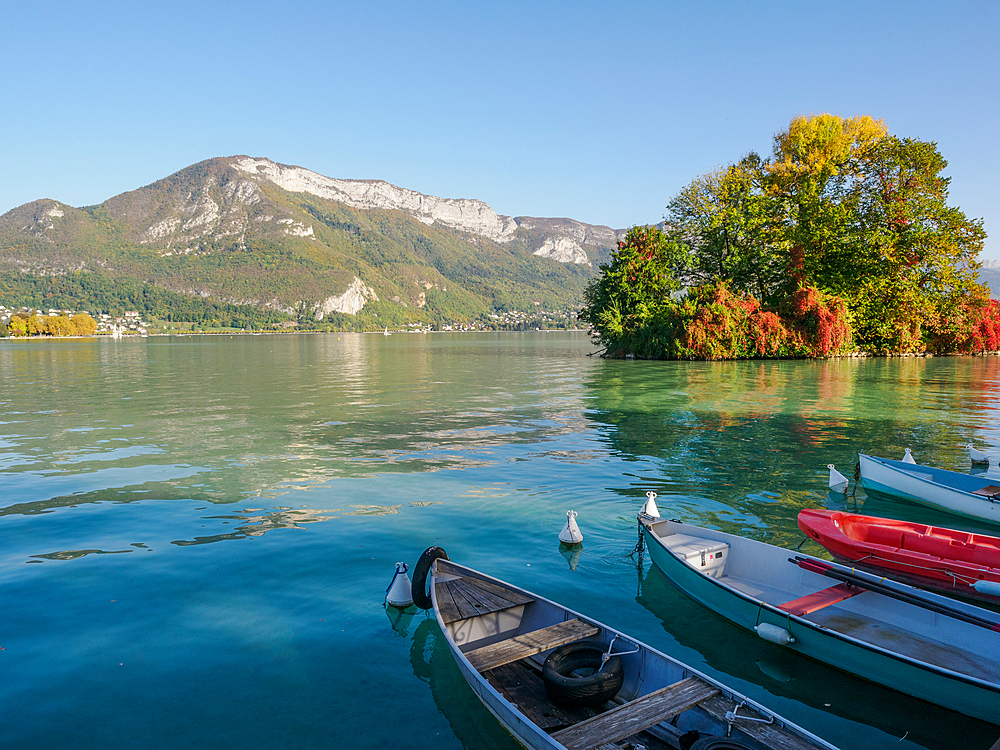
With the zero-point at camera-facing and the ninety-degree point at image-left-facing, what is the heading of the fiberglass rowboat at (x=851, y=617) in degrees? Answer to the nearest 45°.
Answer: approximately 135°

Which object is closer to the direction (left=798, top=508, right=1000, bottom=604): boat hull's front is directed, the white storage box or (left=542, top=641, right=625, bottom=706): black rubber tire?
the white storage box

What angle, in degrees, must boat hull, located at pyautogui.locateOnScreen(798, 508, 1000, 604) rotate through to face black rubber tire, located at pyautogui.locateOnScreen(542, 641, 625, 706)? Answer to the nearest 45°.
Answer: approximately 90° to its left

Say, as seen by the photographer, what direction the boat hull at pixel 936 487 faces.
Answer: facing away from the viewer and to the left of the viewer

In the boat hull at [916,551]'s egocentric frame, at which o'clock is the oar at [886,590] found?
The oar is roughly at 8 o'clock from the boat hull.

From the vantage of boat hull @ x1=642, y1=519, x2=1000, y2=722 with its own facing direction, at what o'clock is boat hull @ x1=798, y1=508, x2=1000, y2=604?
boat hull @ x1=798, y1=508, x2=1000, y2=604 is roughly at 2 o'clock from boat hull @ x1=642, y1=519, x2=1000, y2=722.

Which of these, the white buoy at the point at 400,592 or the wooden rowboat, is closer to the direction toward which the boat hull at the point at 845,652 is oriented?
the white buoy

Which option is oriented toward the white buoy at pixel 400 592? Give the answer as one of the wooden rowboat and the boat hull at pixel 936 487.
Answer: the wooden rowboat

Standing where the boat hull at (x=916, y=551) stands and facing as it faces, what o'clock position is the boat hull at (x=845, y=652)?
the boat hull at (x=845, y=652) is roughly at 8 o'clock from the boat hull at (x=916, y=551).

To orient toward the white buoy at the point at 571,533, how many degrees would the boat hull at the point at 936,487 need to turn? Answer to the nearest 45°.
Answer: approximately 90° to its left
